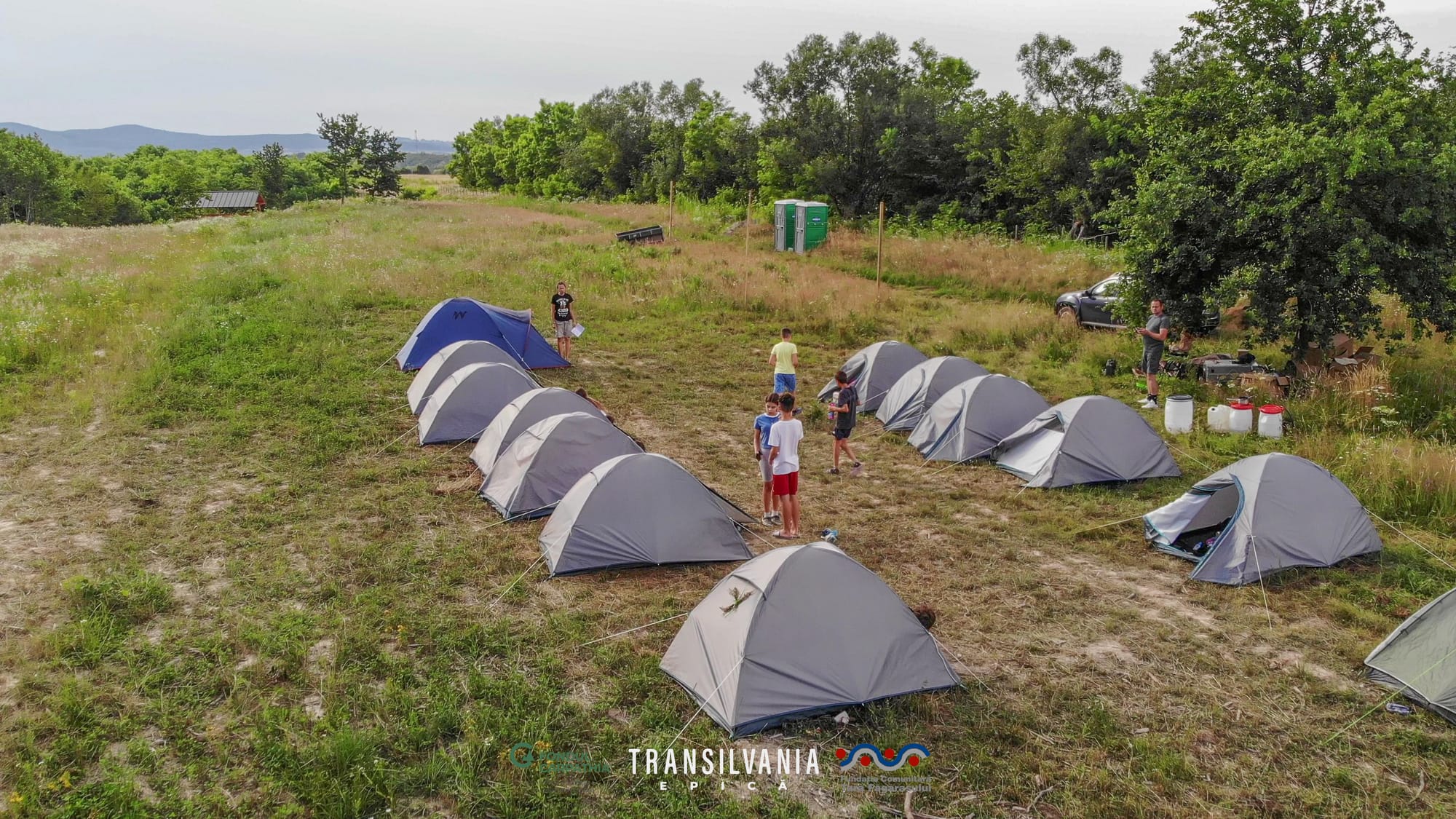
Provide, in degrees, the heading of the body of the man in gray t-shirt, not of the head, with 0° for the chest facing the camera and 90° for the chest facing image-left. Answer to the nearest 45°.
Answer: approximately 45°

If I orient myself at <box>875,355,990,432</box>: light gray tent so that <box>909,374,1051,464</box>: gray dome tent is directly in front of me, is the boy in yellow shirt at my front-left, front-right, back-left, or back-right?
back-right

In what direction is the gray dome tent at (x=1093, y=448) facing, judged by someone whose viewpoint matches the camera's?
facing the viewer and to the left of the viewer

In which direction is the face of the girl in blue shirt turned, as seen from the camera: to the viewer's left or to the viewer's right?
to the viewer's right

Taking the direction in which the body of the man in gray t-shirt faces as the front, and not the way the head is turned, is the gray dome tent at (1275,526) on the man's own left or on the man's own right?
on the man's own left

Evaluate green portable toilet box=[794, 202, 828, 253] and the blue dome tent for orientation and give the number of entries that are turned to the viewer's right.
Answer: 1

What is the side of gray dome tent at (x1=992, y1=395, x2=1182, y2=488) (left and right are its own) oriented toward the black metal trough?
right

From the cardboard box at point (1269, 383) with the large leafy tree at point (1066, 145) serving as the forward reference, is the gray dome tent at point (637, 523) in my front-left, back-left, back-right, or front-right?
back-left

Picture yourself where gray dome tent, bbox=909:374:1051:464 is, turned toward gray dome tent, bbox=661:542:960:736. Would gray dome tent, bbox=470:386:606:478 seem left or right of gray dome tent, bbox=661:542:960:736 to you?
right

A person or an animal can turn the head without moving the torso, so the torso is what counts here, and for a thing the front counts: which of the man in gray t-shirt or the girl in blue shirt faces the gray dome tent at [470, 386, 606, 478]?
the man in gray t-shirt

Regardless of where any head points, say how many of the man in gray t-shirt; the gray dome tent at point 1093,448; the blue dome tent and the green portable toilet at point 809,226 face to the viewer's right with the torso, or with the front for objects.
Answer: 1

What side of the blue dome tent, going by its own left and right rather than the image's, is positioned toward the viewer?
right

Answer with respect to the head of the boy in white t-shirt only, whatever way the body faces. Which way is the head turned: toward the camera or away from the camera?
away from the camera

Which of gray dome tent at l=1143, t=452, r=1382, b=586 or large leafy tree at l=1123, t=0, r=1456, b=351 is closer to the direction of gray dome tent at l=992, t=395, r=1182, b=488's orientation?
the gray dome tent

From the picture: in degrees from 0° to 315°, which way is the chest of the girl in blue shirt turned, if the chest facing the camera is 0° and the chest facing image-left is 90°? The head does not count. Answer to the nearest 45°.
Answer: approximately 315°

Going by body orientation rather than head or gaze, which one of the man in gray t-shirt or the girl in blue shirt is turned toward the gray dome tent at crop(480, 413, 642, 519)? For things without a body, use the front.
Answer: the man in gray t-shirt
